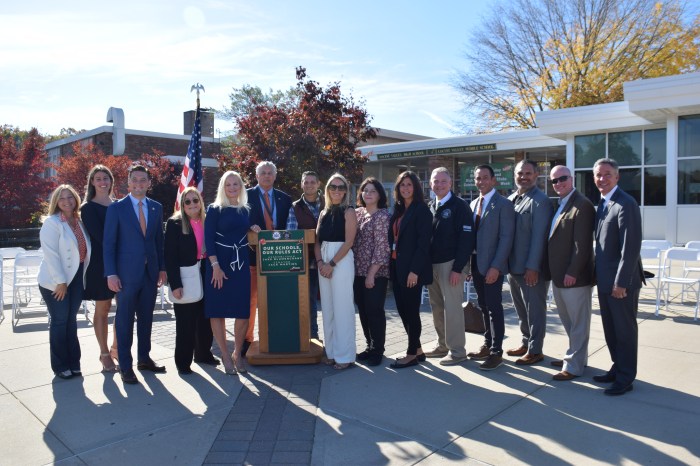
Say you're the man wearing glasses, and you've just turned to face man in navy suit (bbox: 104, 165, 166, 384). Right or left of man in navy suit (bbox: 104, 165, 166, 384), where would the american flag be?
right

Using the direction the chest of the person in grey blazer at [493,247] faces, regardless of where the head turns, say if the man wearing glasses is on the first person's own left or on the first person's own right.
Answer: on the first person's own left

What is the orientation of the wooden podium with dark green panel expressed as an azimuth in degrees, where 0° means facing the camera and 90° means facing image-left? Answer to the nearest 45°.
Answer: approximately 0°

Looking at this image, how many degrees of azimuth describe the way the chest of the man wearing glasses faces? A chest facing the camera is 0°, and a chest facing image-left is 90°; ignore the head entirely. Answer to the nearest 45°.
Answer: approximately 45°
